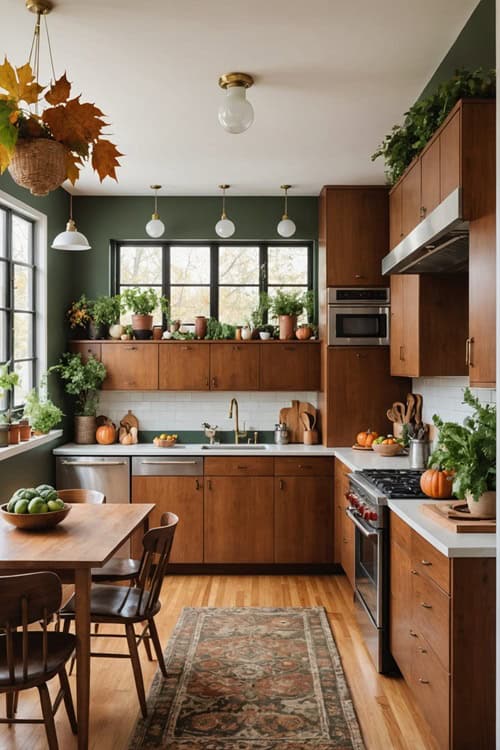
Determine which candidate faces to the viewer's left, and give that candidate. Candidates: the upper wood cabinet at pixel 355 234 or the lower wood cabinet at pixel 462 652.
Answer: the lower wood cabinet

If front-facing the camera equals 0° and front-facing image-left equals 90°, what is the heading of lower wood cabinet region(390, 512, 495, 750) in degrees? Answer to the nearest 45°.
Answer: approximately 90°

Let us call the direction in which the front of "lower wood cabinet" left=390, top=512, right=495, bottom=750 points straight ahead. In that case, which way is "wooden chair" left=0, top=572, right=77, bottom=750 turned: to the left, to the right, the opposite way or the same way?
to the right

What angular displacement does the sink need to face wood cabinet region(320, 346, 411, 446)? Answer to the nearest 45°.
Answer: approximately 45° to its left

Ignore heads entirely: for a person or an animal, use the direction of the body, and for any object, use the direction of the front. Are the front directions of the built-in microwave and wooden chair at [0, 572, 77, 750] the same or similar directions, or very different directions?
very different directions

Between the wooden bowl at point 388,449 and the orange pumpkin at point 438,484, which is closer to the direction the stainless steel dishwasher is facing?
the orange pumpkin

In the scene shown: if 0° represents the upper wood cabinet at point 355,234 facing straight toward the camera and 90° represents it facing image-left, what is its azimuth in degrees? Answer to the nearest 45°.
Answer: approximately 0°

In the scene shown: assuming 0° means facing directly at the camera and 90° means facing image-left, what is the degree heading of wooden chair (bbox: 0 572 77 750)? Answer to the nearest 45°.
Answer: approximately 225°
